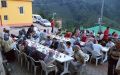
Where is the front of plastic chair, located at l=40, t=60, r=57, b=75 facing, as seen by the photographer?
facing away from the viewer and to the right of the viewer

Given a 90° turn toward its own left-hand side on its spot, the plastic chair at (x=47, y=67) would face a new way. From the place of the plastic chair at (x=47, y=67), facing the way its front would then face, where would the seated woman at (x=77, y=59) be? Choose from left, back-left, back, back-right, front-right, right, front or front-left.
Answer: back-right

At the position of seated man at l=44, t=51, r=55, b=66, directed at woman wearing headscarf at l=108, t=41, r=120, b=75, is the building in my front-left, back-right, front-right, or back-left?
back-left

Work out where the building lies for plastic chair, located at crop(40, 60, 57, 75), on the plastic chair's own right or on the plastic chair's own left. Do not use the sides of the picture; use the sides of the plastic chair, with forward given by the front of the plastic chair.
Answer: on the plastic chair's own left
